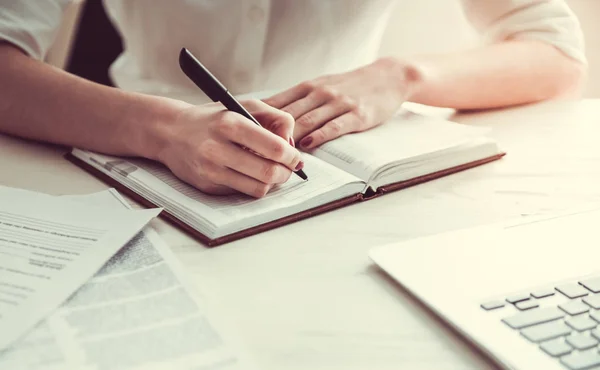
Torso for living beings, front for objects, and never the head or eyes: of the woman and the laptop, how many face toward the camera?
1

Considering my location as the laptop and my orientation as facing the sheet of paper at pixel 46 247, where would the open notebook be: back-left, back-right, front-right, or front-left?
front-right

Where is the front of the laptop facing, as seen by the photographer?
facing away from the viewer and to the left of the viewer

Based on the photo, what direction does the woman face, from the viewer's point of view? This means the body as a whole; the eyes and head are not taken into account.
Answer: toward the camera
